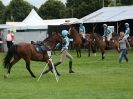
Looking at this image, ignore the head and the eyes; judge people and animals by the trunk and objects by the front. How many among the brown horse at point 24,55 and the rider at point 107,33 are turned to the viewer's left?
1

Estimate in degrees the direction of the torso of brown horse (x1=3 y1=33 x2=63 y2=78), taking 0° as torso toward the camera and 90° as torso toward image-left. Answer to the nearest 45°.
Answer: approximately 270°

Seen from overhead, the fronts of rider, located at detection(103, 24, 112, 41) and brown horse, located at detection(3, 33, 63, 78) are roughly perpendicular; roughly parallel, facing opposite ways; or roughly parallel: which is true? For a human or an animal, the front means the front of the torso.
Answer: roughly parallel, facing opposite ways

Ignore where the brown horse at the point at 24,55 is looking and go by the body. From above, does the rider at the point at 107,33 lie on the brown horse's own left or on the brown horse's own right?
on the brown horse's own left

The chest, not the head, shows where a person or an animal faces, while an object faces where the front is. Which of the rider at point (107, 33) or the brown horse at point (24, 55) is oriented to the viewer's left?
the rider

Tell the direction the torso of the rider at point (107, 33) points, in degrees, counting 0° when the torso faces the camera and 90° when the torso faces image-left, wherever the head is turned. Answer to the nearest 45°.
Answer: approximately 90°

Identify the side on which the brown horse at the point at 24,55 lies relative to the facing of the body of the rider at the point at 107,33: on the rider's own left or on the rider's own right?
on the rider's own left
